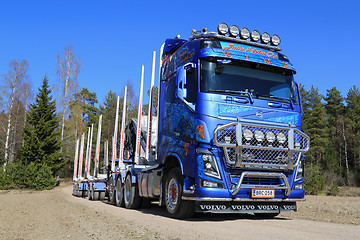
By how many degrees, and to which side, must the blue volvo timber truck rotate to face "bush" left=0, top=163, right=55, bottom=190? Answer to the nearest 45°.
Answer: approximately 180°

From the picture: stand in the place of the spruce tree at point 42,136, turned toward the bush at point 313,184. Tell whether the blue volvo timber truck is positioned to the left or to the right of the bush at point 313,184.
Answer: right

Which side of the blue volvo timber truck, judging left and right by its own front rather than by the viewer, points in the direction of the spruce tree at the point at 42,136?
back

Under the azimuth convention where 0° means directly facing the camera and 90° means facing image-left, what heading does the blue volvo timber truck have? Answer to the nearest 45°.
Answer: approximately 315°
